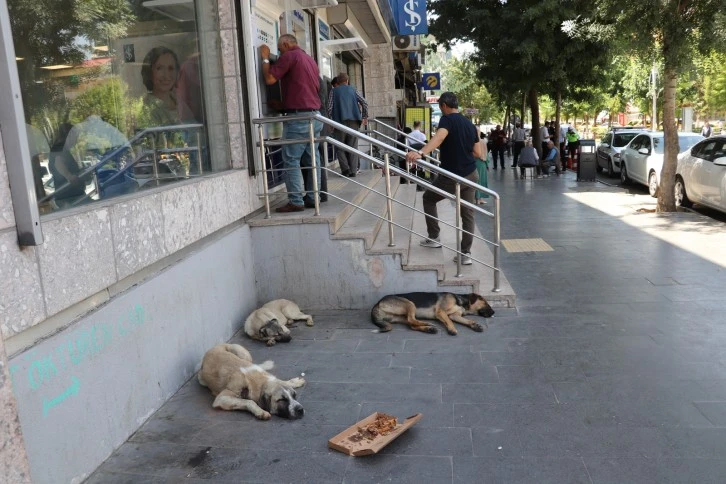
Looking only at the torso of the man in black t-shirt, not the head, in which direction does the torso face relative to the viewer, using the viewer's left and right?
facing away from the viewer and to the left of the viewer

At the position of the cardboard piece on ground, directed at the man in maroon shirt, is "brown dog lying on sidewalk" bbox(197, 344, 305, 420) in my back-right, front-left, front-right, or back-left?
front-left

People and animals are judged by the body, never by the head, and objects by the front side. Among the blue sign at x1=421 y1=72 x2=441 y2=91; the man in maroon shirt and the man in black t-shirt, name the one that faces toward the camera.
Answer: the blue sign

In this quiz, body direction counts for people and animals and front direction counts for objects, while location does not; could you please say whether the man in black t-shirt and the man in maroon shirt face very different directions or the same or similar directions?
same or similar directions

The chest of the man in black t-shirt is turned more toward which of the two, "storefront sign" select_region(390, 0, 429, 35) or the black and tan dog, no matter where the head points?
the storefront sign

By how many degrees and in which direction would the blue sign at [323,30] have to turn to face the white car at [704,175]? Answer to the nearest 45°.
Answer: approximately 45° to its left

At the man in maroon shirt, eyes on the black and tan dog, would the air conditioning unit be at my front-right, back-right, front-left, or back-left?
back-left

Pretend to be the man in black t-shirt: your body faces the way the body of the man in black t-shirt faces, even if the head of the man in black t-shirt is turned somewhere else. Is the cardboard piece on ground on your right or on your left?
on your left

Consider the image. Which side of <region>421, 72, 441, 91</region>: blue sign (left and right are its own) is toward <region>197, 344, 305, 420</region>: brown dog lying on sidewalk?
front

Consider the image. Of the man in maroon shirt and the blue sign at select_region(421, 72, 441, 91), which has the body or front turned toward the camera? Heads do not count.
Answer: the blue sign

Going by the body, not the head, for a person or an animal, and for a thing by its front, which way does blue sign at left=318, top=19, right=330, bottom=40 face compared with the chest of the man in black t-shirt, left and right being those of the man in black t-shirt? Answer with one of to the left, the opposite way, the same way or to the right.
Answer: the opposite way

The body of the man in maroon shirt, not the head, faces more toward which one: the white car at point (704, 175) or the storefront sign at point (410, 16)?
the storefront sign

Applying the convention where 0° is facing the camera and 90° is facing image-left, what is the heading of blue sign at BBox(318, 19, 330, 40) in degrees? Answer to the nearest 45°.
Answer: approximately 315°

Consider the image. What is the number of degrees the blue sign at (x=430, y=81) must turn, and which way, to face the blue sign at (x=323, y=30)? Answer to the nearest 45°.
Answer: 0° — it already faces it

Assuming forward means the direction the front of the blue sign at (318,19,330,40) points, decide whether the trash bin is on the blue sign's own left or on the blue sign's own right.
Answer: on the blue sign's own left

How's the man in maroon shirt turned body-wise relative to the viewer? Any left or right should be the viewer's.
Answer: facing away from the viewer and to the left of the viewer

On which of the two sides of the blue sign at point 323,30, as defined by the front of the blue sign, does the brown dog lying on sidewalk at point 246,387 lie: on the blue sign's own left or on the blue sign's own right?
on the blue sign's own right

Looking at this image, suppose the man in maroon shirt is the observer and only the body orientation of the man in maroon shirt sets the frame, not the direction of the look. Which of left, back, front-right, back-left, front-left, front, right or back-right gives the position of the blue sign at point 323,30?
front-right

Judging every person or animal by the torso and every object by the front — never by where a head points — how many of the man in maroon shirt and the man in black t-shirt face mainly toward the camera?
0

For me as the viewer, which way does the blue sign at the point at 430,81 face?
facing the viewer

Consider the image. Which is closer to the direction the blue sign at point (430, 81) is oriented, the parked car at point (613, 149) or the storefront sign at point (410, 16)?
the storefront sign

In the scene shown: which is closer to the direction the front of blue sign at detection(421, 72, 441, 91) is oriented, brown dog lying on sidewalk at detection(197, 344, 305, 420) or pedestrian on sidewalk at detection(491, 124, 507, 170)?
the brown dog lying on sidewalk
